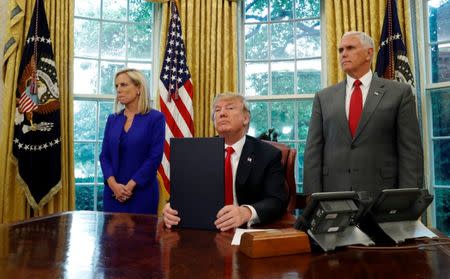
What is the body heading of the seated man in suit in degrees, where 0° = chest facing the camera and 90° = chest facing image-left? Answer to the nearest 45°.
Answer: approximately 45°

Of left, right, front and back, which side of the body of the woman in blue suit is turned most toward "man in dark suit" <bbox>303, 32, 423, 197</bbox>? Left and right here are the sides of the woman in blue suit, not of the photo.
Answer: left

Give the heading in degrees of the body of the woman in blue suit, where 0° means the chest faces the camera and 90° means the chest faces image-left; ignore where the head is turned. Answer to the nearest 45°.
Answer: approximately 45°

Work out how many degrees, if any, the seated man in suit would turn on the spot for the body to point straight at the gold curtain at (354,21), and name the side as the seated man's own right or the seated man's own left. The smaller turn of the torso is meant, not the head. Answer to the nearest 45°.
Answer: approximately 180°

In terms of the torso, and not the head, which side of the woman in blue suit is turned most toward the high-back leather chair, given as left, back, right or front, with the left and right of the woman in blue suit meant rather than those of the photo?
left

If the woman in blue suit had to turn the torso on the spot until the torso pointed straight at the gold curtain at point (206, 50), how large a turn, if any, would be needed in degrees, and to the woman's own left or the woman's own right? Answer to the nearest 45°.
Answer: approximately 180°

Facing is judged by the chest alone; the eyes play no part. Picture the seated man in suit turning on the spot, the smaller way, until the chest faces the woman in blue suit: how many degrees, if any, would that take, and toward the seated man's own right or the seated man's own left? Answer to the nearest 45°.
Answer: approximately 90° to the seated man's own right
